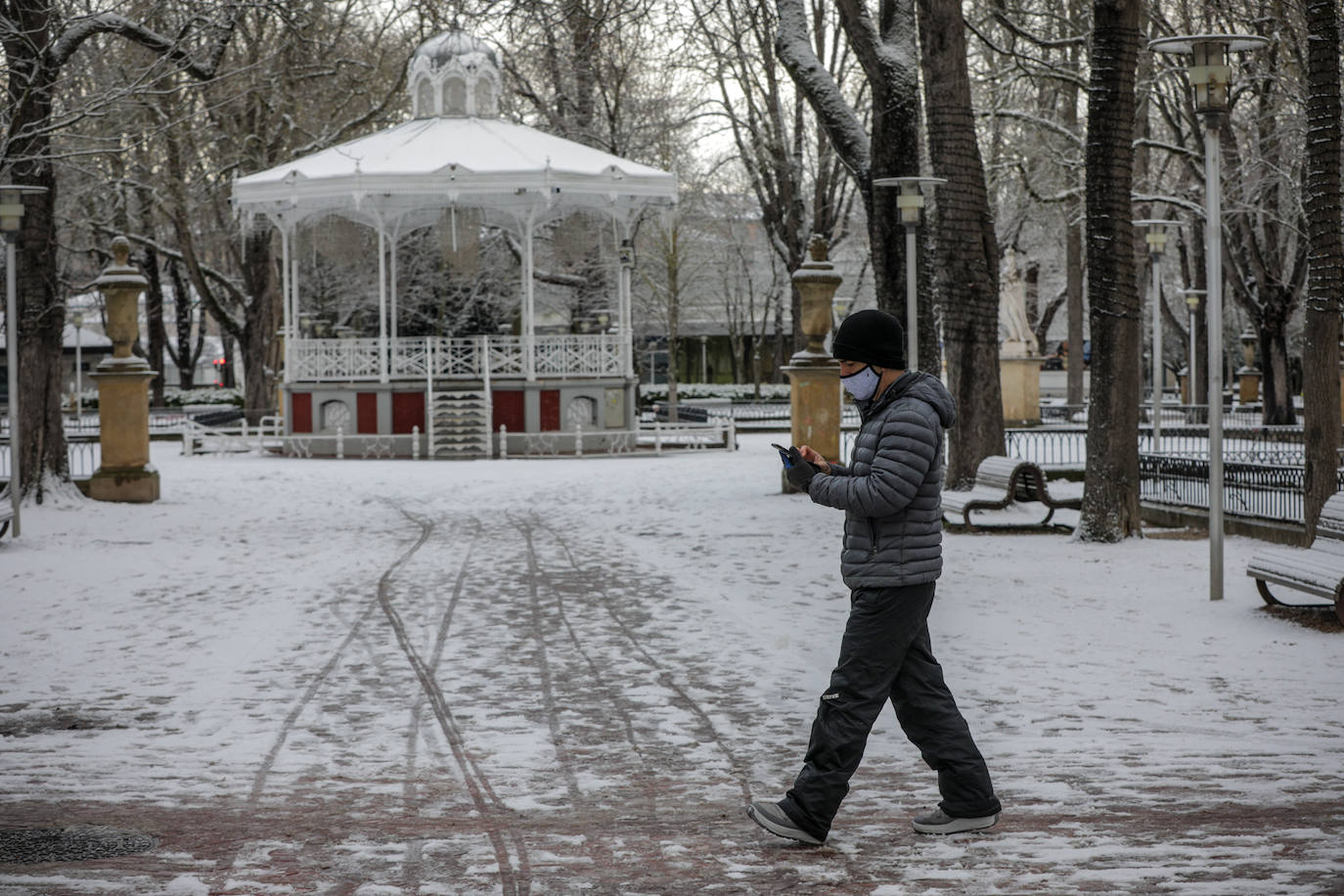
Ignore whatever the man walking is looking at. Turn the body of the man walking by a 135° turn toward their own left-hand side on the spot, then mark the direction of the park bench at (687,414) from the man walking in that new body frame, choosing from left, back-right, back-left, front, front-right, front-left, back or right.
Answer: back-left

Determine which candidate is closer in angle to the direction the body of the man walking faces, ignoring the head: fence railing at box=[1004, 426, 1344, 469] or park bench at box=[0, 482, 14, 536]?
the park bench

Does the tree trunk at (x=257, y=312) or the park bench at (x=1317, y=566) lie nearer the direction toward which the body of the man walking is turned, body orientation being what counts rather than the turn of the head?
the tree trunk

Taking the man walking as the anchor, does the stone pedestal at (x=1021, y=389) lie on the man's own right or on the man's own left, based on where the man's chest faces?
on the man's own right

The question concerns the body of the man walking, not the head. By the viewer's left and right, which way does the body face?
facing to the left of the viewer

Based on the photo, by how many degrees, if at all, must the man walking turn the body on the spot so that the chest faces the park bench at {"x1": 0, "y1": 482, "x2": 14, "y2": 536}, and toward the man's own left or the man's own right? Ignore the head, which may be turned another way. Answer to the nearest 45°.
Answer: approximately 45° to the man's own right

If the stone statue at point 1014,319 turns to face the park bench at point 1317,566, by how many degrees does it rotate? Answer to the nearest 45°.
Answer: approximately 45° to its left

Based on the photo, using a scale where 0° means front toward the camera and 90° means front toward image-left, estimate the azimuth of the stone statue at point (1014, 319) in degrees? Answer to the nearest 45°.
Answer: approximately 45°

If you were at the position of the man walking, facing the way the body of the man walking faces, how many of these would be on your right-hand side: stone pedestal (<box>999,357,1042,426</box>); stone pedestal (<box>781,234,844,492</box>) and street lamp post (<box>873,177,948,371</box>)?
3

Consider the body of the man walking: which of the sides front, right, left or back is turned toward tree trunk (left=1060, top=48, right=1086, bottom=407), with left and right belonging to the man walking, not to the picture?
right

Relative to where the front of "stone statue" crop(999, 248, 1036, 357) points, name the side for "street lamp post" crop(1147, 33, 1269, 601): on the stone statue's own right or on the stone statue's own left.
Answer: on the stone statue's own left

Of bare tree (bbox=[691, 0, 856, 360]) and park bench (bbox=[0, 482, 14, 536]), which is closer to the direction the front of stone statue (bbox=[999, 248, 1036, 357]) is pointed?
the park bench

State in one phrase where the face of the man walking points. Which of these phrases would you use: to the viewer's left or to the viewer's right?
to the viewer's left
